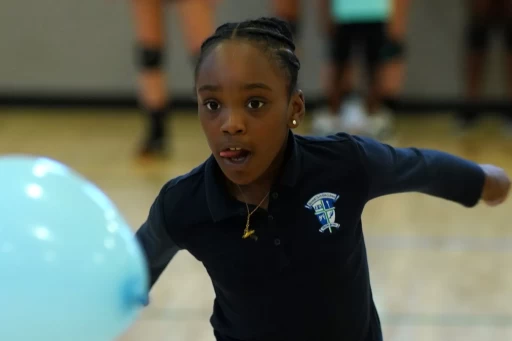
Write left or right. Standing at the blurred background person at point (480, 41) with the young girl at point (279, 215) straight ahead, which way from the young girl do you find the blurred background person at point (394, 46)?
right

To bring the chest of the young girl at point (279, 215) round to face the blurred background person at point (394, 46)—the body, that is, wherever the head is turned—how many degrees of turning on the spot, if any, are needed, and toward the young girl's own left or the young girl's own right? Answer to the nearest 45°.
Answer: approximately 180°

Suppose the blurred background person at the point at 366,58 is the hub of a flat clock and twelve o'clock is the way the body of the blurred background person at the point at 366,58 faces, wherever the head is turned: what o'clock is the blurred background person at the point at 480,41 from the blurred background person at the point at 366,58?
the blurred background person at the point at 480,41 is roughly at 8 o'clock from the blurred background person at the point at 366,58.

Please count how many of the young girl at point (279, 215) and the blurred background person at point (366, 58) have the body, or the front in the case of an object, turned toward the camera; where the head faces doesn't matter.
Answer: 2

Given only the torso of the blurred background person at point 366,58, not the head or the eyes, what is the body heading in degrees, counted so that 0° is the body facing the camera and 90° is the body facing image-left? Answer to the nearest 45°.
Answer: approximately 0°

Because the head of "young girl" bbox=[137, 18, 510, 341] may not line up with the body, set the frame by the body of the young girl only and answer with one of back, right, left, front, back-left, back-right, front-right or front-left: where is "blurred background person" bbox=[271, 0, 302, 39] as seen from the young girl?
back
